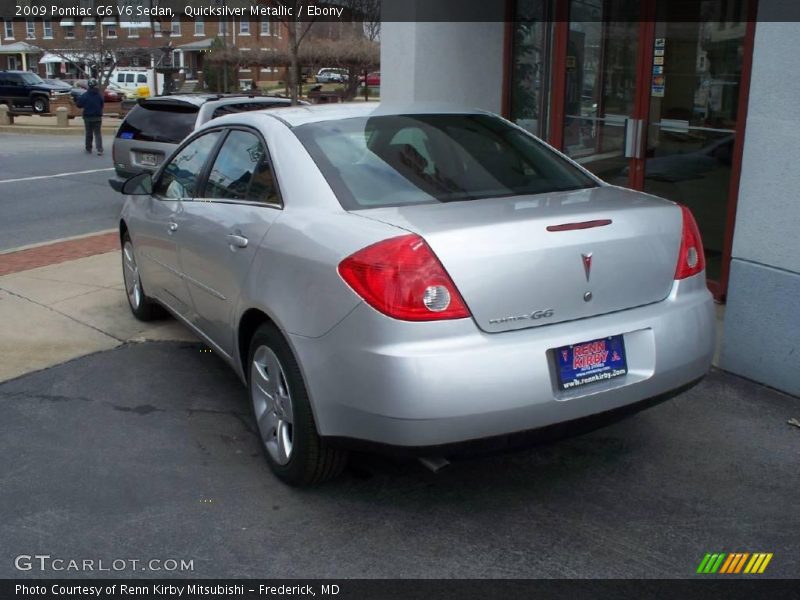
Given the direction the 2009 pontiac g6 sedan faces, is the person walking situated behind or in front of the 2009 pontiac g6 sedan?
in front

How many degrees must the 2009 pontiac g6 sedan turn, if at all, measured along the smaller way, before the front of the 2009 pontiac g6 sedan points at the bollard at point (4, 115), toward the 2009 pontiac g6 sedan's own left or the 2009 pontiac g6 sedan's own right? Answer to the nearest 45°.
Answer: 0° — it already faces it

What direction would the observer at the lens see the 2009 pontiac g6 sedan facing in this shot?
facing away from the viewer and to the left of the viewer

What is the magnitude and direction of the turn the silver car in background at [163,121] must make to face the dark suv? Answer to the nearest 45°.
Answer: approximately 45° to its left

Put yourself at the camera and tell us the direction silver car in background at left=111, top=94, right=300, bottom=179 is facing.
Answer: facing away from the viewer and to the right of the viewer

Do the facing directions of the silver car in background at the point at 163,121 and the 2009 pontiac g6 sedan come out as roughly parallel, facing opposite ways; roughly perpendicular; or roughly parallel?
roughly perpendicular
